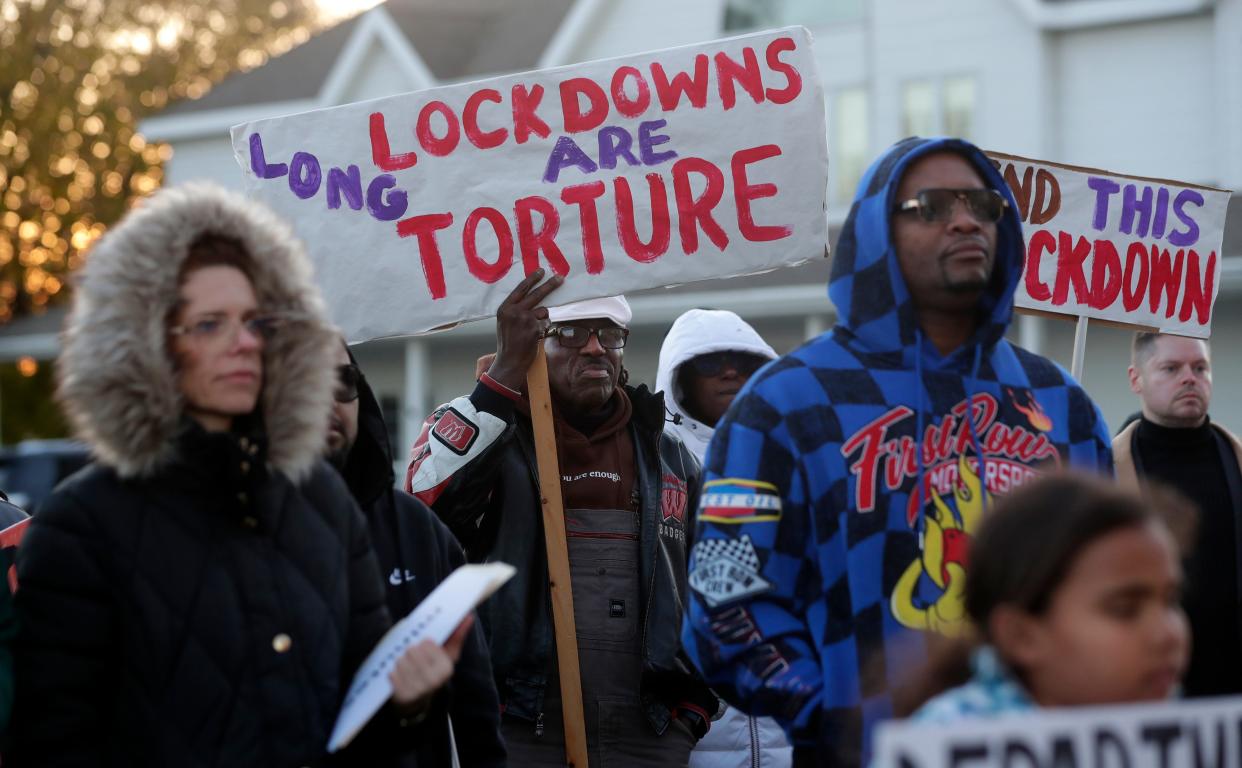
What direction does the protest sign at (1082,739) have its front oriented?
toward the camera

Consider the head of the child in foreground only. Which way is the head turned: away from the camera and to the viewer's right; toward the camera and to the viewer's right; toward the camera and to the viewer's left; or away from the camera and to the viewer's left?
toward the camera and to the viewer's right

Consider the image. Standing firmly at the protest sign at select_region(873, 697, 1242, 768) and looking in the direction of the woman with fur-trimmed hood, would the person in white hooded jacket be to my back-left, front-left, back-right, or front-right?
front-right

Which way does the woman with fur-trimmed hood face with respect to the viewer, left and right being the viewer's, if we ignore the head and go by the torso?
facing the viewer and to the right of the viewer

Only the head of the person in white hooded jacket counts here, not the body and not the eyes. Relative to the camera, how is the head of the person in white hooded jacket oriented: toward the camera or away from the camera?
toward the camera

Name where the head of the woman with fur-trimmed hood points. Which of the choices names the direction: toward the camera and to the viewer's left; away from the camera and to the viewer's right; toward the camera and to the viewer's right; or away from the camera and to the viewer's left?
toward the camera and to the viewer's right

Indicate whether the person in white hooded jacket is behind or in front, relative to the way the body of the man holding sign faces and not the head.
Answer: behind

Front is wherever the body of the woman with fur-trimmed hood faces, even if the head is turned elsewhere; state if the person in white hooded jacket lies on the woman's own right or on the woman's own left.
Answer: on the woman's own left

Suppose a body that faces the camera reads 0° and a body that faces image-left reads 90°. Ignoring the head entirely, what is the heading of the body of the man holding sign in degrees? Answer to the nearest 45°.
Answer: approximately 0°
